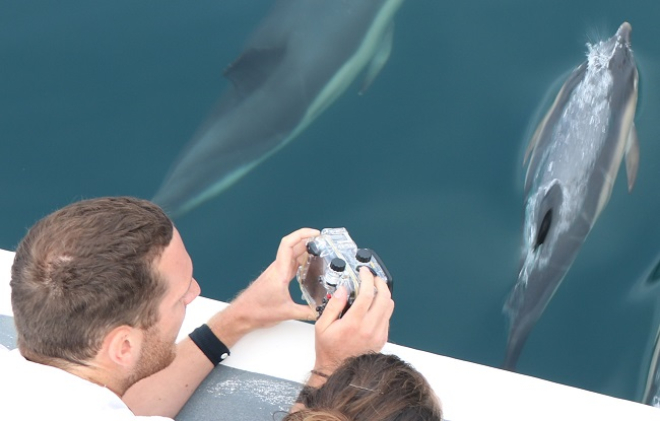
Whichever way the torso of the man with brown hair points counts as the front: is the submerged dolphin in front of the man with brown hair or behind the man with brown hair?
in front

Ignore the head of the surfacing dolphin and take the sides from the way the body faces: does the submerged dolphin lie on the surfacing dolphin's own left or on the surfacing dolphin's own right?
on the surfacing dolphin's own left

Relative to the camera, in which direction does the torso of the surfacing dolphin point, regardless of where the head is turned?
away from the camera

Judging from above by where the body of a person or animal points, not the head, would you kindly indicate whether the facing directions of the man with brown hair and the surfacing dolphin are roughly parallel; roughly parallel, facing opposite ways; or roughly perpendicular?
roughly parallel

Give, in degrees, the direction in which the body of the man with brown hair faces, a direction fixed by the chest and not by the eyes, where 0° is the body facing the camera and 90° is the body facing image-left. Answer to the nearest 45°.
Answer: approximately 225°

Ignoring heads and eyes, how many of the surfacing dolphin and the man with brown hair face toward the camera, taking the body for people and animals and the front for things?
0

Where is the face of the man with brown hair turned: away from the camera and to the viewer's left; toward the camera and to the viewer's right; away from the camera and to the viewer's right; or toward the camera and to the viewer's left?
away from the camera and to the viewer's right

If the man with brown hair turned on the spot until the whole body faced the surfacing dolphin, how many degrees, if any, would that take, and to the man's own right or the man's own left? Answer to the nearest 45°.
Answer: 0° — they already face it
